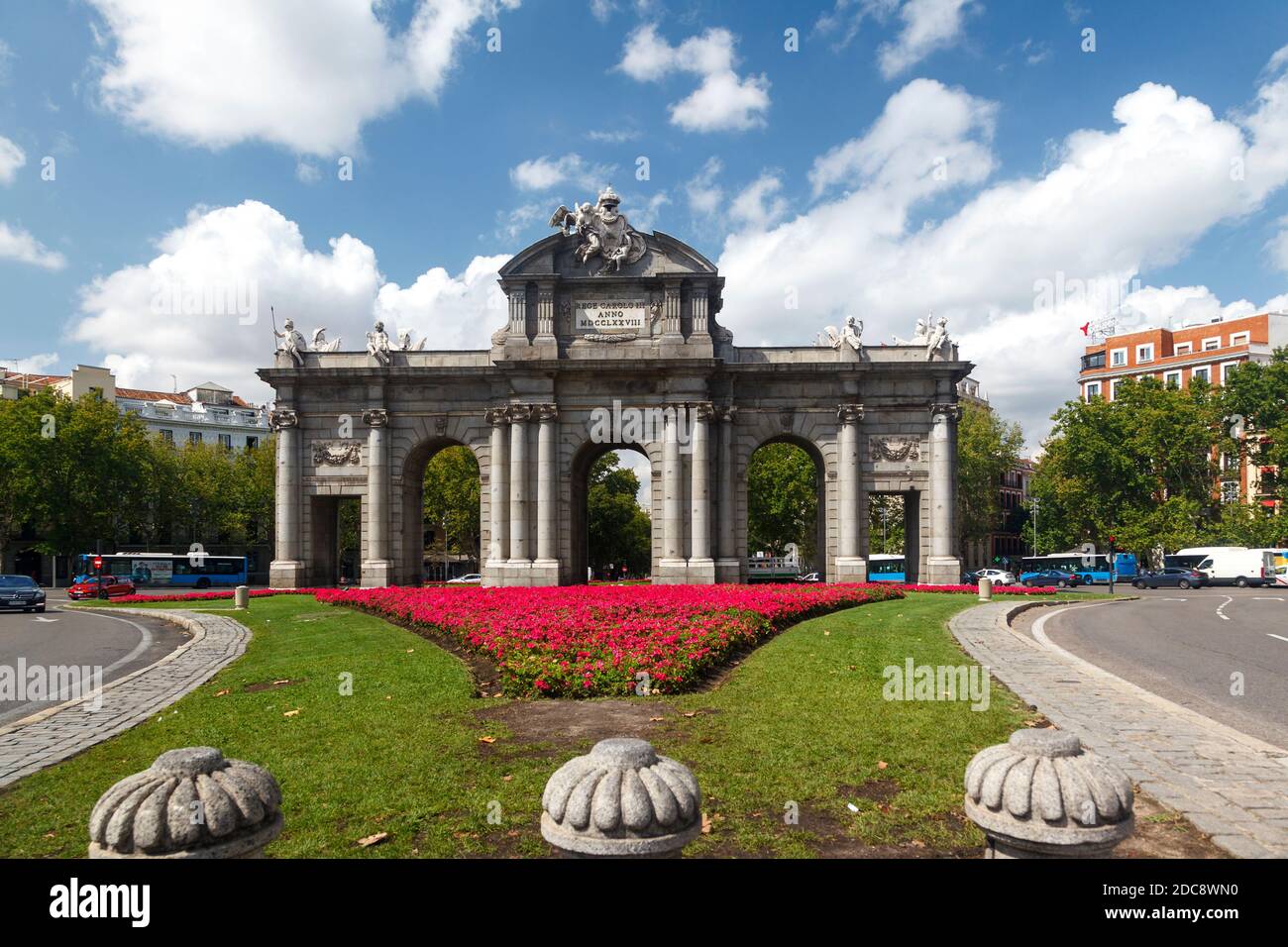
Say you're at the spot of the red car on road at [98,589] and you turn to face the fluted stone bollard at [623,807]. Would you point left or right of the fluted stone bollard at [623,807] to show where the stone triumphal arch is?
left

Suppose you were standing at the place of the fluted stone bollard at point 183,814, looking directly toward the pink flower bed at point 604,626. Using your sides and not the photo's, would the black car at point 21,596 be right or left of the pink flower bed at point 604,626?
left

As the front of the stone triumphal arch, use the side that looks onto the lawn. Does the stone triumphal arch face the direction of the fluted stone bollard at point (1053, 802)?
yes

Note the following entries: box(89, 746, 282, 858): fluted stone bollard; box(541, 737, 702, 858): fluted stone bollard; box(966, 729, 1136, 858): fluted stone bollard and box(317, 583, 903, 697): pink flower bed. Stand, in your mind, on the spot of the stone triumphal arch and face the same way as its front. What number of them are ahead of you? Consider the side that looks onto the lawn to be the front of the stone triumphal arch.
4

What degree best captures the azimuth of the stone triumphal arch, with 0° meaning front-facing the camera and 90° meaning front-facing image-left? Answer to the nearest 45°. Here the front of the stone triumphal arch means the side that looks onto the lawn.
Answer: approximately 0°

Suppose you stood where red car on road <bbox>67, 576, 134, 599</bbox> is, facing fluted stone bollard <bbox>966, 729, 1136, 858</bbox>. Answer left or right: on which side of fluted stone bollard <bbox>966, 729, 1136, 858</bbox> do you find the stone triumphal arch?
left
